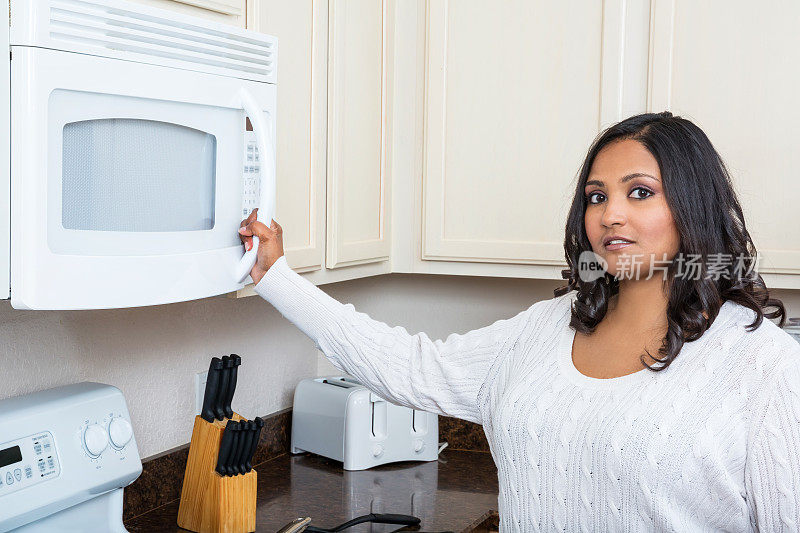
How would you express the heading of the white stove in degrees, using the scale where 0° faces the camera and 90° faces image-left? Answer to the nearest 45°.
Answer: approximately 315°

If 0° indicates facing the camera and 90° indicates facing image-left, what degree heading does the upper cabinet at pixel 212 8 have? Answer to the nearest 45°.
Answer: approximately 315°

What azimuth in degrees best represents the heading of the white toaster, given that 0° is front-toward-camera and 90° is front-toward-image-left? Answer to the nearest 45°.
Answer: approximately 315°

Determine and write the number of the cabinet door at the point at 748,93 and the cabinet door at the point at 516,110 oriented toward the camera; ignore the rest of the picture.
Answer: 2

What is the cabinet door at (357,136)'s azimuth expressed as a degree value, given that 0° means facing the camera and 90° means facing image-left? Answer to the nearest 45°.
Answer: approximately 315°

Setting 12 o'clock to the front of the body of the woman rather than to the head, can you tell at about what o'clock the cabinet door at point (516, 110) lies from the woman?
The cabinet door is roughly at 4 o'clock from the woman.

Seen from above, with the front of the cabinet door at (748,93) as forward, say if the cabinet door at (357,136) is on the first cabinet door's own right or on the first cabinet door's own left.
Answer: on the first cabinet door's own right
